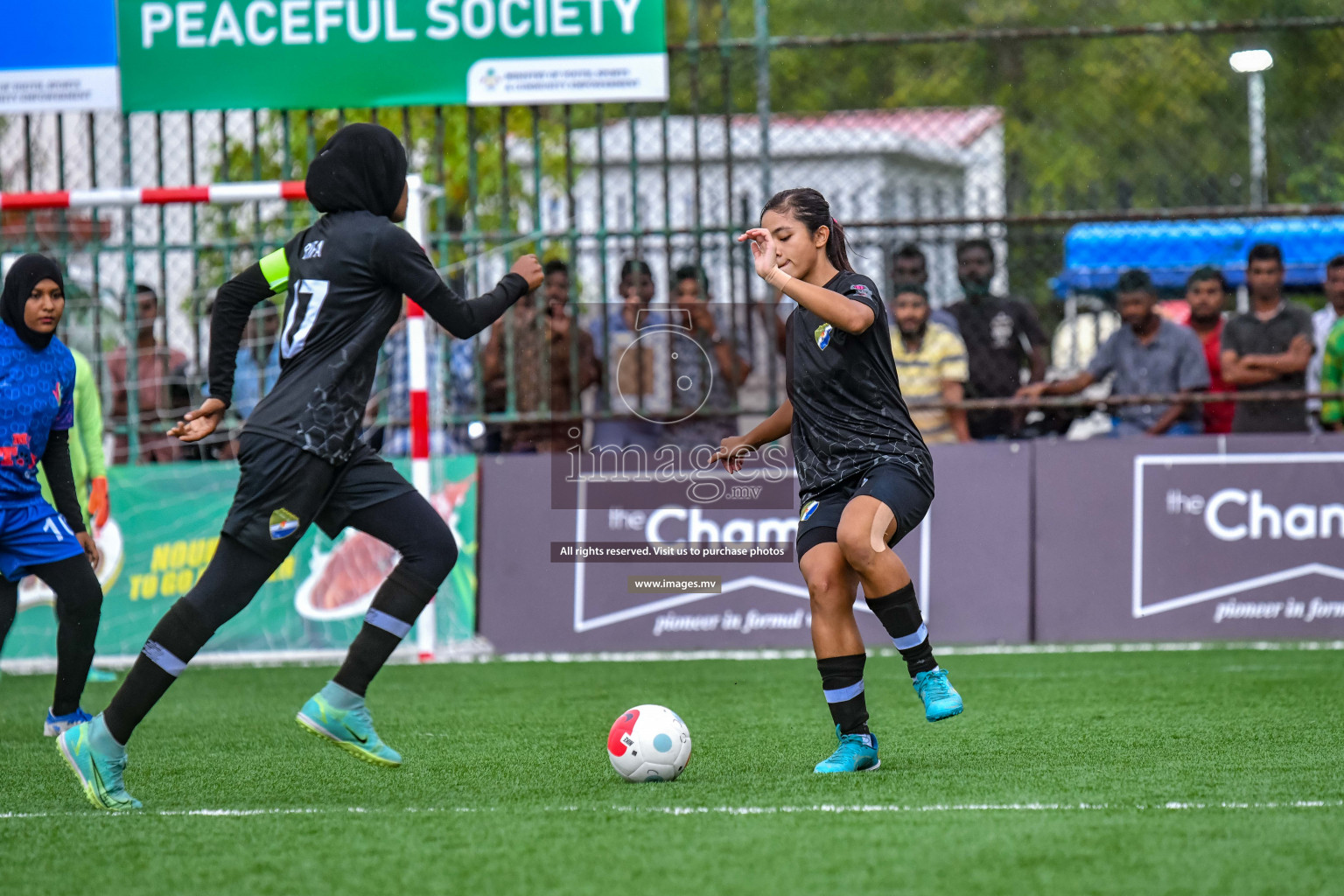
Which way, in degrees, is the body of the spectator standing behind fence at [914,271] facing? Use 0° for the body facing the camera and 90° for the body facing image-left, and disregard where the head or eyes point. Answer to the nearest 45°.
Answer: approximately 0°

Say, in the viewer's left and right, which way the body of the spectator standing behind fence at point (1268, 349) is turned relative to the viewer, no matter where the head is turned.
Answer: facing the viewer

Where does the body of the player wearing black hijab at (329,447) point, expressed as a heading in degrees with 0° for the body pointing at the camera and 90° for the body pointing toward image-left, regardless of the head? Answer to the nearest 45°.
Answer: approximately 225°

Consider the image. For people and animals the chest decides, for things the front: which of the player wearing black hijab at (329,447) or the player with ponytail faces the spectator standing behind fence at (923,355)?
the player wearing black hijab

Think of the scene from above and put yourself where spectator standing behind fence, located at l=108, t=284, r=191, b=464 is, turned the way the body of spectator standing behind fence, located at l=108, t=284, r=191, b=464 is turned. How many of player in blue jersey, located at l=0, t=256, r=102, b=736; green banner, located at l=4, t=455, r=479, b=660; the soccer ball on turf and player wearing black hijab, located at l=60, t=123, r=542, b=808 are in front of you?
4

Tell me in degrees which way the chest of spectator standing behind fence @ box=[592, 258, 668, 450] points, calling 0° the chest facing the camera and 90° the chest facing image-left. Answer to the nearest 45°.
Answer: approximately 0°

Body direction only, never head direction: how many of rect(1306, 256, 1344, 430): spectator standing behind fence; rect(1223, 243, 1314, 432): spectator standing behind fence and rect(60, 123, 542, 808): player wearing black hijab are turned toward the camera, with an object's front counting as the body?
2

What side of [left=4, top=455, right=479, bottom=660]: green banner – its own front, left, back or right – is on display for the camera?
front

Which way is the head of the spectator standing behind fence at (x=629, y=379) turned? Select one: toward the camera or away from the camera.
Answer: toward the camera

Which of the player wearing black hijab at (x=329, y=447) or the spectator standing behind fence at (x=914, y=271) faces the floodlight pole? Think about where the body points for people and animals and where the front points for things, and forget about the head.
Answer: the player wearing black hijab

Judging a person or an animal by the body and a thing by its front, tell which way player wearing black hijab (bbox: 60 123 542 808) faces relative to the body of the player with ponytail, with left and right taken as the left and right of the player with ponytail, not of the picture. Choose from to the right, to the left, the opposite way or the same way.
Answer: the opposite way

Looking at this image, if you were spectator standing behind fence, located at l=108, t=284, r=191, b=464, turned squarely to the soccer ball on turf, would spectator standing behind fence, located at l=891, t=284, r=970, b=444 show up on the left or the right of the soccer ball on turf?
left

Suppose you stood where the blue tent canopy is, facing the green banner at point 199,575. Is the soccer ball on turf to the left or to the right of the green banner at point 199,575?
left

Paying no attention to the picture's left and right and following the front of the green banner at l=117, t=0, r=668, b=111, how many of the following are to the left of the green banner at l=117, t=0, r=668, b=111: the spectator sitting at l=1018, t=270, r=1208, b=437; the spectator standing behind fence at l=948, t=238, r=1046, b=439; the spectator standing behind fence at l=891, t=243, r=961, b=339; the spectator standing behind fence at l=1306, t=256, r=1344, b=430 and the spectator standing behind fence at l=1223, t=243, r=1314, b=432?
5

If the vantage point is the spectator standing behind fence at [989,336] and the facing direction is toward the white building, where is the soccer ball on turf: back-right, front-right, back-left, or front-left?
back-left

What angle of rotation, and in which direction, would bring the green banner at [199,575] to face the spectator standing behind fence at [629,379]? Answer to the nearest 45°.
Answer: approximately 90° to its left

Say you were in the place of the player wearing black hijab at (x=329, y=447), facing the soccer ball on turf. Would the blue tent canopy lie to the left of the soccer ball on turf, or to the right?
left

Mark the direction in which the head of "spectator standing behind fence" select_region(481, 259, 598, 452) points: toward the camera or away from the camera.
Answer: toward the camera

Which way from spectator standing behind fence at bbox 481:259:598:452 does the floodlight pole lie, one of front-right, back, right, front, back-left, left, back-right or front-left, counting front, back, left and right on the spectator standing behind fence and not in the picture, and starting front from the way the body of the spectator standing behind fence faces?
back-left
